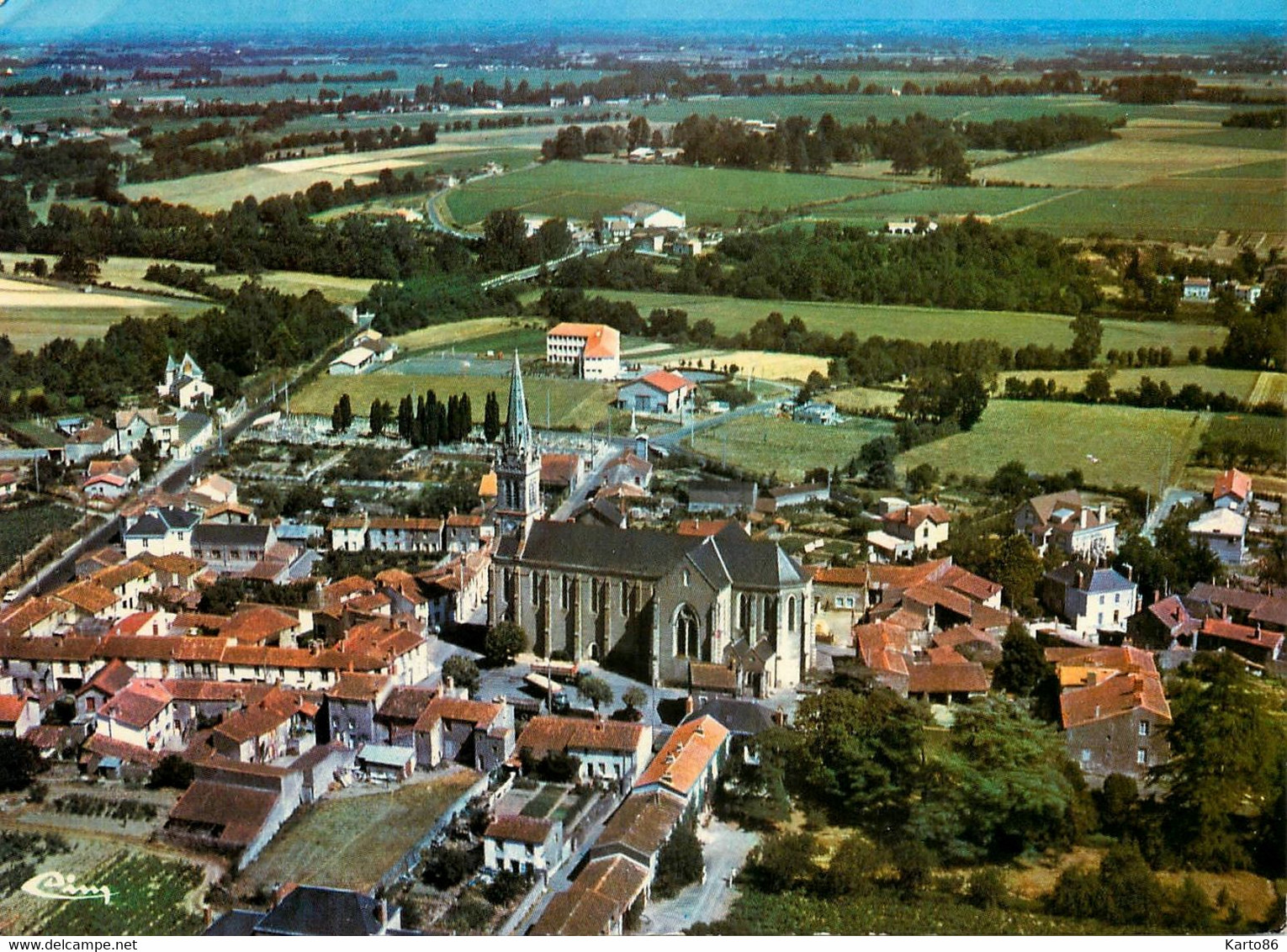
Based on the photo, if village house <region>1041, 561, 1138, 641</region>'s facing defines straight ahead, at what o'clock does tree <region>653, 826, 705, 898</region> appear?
The tree is roughly at 2 o'clock from the village house.

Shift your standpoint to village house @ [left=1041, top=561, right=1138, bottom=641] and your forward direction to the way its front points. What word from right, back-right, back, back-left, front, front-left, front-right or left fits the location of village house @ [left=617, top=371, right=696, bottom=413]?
back

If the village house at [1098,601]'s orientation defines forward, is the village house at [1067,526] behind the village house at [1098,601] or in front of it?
behind

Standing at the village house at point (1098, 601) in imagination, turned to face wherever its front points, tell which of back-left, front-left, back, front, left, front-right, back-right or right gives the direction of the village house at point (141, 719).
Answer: right

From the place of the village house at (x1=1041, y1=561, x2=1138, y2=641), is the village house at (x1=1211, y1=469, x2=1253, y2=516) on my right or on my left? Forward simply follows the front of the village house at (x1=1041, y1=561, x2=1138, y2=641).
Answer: on my left

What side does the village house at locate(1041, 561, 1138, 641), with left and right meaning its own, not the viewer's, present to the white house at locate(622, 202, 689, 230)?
back

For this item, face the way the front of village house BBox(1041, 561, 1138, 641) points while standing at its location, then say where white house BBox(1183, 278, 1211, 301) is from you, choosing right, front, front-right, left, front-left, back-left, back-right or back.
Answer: back-left

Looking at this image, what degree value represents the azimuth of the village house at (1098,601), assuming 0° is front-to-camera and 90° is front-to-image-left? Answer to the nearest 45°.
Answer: approximately 315°

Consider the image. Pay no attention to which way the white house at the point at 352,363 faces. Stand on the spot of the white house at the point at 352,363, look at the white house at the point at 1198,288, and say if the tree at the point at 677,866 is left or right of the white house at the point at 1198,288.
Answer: right

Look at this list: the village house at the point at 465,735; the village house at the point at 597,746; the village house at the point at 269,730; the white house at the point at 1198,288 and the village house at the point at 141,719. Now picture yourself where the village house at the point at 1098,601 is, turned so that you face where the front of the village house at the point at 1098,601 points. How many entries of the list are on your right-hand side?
4

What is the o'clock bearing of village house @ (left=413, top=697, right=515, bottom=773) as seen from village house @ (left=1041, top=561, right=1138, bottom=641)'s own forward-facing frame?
village house @ (left=413, top=697, right=515, bottom=773) is roughly at 3 o'clock from village house @ (left=1041, top=561, right=1138, bottom=641).

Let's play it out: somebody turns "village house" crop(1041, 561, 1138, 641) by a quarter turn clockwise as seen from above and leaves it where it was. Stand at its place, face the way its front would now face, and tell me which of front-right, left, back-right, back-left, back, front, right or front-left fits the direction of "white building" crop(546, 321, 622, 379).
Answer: right

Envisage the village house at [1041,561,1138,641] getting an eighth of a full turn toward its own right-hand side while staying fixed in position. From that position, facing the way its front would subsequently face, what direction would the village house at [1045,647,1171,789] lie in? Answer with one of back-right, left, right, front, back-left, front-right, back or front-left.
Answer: front

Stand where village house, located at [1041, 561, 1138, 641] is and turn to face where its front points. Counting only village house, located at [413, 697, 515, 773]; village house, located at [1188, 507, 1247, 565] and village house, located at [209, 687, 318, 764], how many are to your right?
2

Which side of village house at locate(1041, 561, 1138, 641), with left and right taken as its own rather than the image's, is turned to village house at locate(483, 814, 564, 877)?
right

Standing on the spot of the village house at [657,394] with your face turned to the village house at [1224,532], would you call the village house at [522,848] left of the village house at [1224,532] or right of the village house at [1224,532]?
right

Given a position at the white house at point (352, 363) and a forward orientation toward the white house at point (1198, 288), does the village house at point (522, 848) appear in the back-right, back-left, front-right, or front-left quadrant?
front-right

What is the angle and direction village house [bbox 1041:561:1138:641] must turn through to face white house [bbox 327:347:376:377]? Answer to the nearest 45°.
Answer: approximately 180°

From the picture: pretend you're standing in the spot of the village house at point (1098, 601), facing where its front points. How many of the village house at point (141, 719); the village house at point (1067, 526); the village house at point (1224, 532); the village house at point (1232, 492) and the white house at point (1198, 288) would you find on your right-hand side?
1
